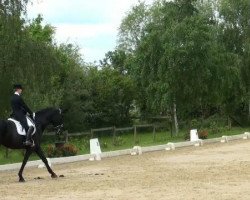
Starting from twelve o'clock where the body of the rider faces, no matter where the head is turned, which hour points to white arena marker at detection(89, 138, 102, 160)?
The white arena marker is roughly at 10 o'clock from the rider.

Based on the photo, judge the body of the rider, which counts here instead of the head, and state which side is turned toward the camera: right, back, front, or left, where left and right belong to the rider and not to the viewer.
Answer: right

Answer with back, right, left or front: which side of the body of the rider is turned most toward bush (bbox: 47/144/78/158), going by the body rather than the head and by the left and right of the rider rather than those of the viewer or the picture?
left

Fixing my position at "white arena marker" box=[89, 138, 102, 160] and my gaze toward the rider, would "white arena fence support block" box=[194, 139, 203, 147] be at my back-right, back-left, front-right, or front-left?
back-left

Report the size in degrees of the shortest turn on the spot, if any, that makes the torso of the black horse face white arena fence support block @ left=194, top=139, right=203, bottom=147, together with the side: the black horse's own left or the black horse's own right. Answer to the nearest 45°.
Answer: approximately 45° to the black horse's own left

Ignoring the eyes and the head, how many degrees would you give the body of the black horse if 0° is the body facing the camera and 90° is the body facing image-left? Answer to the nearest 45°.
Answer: approximately 270°

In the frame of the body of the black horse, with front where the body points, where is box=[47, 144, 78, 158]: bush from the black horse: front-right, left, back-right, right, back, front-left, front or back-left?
left

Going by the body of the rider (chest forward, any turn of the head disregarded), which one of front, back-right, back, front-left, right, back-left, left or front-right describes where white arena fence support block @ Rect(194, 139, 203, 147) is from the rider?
front-left
